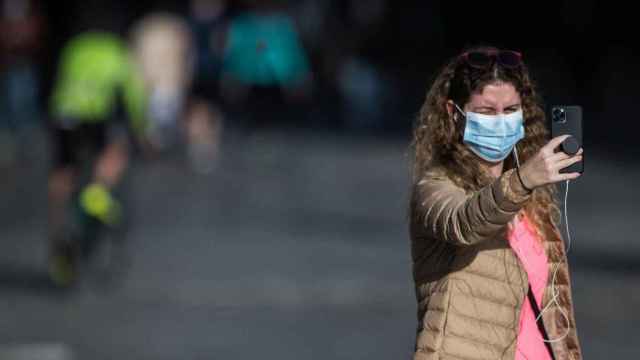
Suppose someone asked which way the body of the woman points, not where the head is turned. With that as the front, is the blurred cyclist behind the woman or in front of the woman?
behind

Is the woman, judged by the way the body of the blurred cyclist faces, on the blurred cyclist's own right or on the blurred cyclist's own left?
on the blurred cyclist's own right

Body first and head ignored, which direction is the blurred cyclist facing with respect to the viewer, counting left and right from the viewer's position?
facing away from the viewer and to the right of the viewer

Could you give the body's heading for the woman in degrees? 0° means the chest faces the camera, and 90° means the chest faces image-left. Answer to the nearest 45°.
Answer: approximately 315°
